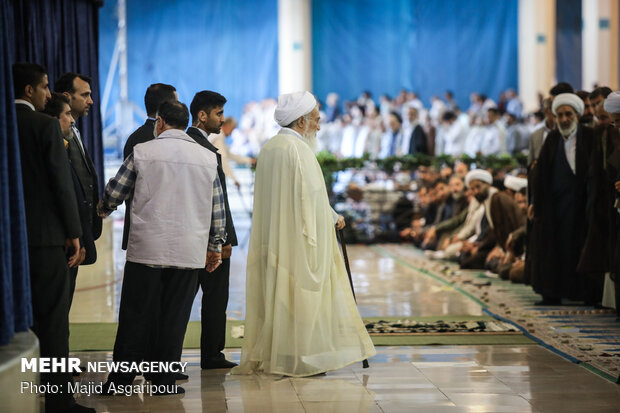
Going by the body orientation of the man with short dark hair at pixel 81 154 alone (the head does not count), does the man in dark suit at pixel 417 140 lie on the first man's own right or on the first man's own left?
on the first man's own left

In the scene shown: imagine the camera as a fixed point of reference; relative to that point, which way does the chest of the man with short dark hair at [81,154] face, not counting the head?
to the viewer's right

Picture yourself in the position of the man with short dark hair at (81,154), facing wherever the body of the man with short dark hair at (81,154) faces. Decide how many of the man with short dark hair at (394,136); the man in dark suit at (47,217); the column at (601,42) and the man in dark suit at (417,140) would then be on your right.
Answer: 1

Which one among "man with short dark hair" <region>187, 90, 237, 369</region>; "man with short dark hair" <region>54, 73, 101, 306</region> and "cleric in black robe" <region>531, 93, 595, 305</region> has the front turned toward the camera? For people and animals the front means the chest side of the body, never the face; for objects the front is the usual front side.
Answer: the cleric in black robe

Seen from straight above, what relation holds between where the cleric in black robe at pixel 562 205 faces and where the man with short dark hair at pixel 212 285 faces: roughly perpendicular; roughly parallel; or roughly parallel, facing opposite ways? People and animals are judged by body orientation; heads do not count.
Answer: roughly perpendicular

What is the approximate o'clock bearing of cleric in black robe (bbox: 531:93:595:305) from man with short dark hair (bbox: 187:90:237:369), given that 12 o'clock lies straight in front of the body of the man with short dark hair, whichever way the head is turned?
The cleric in black robe is roughly at 11 o'clock from the man with short dark hair.

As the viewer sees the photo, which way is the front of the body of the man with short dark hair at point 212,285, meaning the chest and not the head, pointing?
to the viewer's right

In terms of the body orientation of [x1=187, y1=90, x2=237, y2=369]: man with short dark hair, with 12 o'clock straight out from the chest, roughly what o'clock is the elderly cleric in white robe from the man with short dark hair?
The elderly cleric in white robe is roughly at 1 o'clock from the man with short dark hair.

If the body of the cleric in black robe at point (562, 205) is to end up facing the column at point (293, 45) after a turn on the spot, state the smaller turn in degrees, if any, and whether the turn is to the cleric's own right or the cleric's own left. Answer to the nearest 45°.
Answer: approximately 135° to the cleric's own right

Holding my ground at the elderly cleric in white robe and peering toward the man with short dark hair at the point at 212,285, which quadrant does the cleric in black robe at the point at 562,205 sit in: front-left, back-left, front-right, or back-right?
back-right

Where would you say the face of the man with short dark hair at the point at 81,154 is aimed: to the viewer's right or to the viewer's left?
to the viewer's right

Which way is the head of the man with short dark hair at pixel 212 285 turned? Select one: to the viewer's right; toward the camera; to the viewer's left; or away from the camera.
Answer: to the viewer's right

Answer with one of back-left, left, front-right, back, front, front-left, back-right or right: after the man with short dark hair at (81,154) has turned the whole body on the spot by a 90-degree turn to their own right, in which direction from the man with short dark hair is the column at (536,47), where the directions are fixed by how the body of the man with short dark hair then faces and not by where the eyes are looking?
back-left

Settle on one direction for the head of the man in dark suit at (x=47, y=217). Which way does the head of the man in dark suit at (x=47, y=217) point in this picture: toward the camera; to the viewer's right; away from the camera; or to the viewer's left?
to the viewer's right

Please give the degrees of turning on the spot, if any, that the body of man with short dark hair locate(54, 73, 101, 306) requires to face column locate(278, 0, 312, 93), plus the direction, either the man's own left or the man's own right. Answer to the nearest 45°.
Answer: approximately 90° to the man's own left

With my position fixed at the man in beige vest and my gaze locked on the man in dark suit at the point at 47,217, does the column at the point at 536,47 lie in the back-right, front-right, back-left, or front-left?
back-right

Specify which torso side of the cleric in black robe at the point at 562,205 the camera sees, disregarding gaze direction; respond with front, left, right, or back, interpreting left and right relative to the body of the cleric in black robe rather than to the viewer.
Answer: front

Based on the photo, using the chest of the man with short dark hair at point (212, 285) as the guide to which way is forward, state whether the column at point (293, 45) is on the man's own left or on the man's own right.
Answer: on the man's own left
